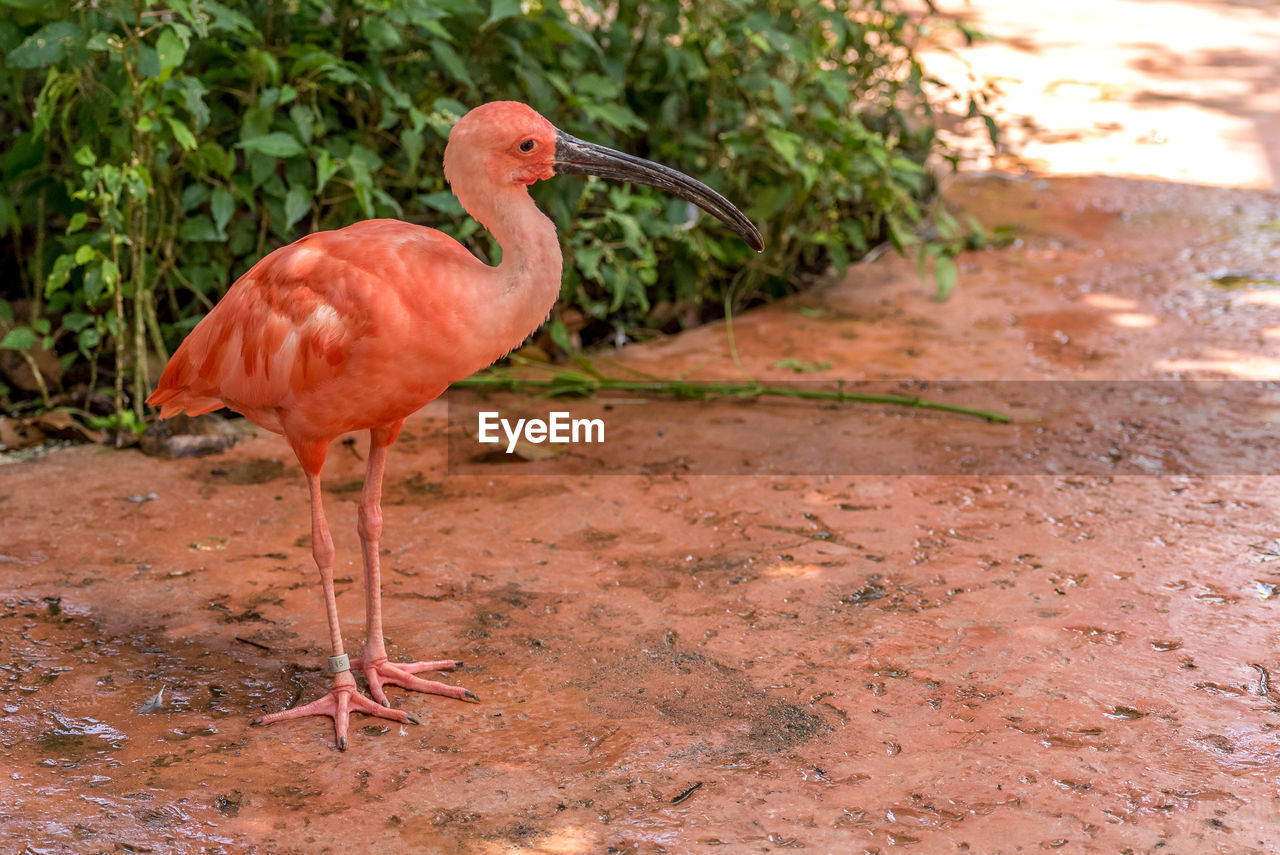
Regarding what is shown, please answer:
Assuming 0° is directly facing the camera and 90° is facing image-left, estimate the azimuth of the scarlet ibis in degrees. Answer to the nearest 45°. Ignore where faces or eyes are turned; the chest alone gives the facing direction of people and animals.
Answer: approximately 270°

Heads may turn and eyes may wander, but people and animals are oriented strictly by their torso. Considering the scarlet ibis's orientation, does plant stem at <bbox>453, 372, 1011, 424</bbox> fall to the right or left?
on its left
